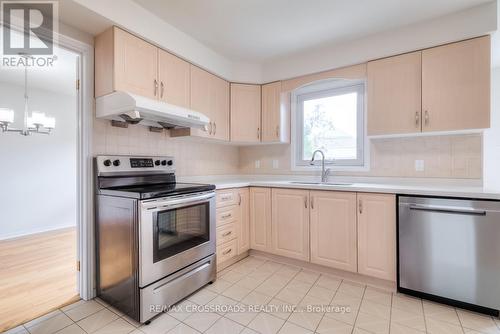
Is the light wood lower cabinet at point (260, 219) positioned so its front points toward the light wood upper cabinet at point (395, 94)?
no

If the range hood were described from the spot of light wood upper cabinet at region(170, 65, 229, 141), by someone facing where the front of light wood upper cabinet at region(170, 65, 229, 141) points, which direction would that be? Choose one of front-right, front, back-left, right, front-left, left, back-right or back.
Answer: right

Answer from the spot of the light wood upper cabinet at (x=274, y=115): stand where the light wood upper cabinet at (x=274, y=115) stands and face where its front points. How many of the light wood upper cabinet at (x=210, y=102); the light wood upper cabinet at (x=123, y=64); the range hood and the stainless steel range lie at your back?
0

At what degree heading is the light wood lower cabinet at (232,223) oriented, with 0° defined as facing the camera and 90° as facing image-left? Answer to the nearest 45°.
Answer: approximately 315°

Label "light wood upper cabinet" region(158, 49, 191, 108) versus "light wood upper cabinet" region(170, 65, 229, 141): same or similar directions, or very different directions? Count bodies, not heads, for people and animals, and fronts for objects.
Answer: same or similar directions

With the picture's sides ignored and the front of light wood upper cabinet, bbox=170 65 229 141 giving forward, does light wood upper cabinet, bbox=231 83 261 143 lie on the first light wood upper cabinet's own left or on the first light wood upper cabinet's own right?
on the first light wood upper cabinet's own left

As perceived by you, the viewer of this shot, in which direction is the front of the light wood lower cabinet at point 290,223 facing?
facing the viewer and to the left of the viewer

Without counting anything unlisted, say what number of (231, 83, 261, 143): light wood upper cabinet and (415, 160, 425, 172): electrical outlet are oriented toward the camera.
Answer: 2

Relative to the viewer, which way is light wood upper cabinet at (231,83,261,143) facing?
toward the camera

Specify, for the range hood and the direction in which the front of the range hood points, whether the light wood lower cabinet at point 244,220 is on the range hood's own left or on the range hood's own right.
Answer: on the range hood's own left

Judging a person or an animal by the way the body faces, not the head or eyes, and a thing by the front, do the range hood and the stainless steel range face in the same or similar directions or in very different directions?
same or similar directions

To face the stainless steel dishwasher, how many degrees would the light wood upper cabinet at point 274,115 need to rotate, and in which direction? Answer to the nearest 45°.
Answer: approximately 90° to its left

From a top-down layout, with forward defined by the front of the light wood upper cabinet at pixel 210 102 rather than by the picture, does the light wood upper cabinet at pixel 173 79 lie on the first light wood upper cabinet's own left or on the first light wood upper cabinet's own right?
on the first light wood upper cabinet's own right

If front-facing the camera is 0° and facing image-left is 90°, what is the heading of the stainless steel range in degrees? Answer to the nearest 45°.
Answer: approximately 315°

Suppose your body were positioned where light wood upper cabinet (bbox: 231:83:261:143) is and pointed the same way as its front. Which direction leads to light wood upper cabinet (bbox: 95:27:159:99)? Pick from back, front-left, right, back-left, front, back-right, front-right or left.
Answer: front-right

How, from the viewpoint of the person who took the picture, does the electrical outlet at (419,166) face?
facing the viewer

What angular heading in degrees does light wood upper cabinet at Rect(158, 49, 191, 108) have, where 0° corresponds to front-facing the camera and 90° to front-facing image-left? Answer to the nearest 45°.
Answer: approximately 315°
